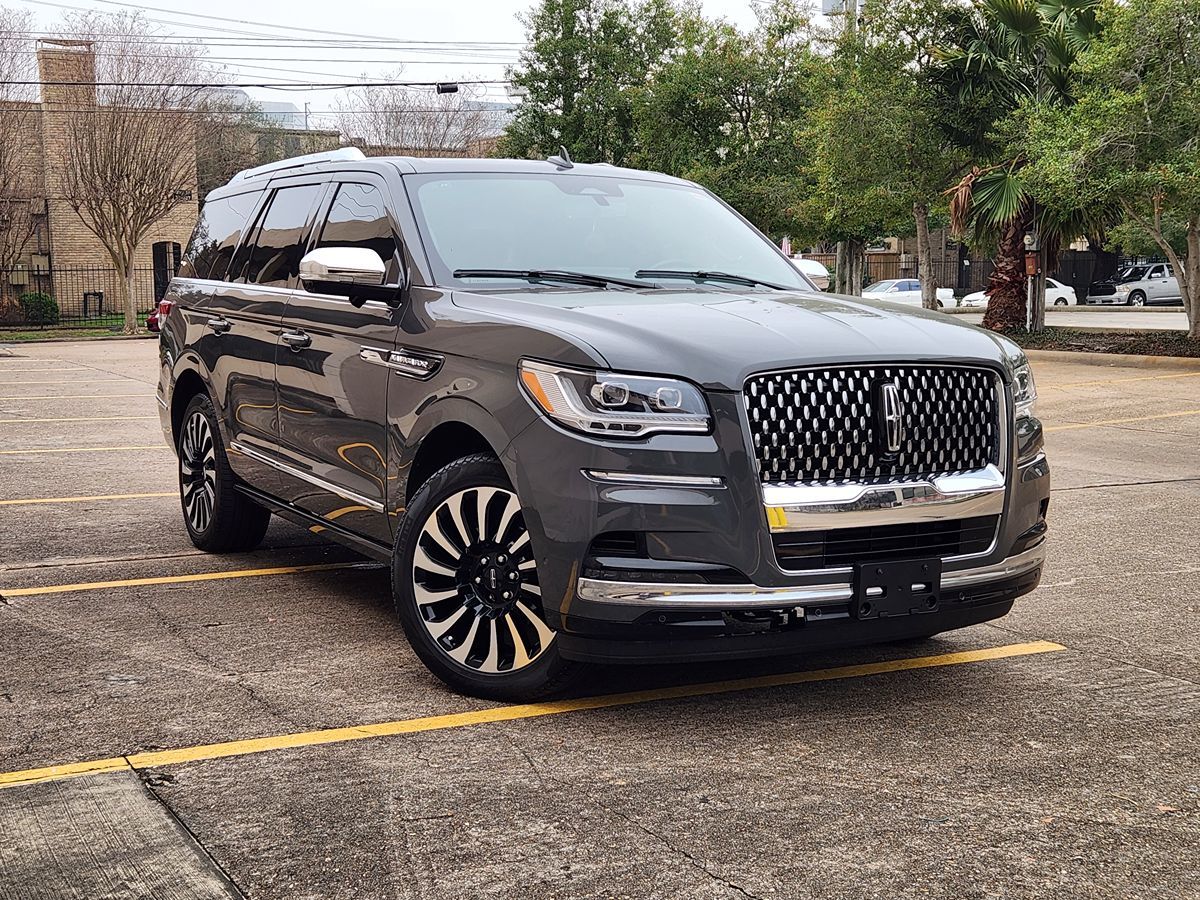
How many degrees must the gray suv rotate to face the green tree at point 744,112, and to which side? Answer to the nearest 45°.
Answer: approximately 135° to its left

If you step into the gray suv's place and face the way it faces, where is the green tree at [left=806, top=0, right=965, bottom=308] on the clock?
The green tree is roughly at 8 o'clock from the gray suv.

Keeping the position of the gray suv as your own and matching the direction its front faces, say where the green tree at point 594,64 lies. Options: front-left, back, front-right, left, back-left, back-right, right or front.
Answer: back-left

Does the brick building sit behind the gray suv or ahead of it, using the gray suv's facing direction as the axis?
behind

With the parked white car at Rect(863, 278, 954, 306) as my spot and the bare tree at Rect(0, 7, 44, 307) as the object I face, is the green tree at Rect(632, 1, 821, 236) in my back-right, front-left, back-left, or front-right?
front-left

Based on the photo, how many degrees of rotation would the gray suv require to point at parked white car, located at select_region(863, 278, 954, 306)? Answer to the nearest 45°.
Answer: approximately 135° to its left

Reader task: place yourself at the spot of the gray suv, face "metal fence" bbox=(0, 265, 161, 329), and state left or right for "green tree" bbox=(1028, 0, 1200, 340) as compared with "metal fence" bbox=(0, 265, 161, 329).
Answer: right

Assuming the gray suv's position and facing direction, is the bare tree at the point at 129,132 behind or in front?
behind

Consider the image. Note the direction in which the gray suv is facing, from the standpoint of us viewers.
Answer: facing the viewer and to the right of the viewer

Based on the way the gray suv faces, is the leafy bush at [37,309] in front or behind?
behind

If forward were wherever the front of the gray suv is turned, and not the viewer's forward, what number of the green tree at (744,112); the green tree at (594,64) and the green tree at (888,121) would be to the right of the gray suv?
0
